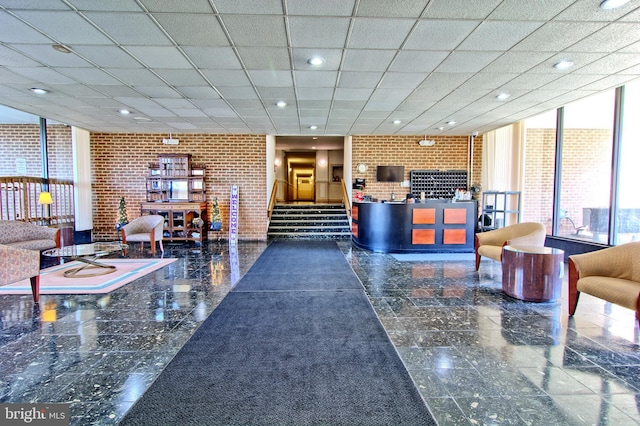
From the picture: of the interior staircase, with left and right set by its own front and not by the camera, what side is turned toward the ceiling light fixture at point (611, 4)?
front

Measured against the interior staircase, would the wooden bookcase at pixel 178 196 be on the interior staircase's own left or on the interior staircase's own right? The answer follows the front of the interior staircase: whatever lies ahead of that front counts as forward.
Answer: on the interior staircase's own right

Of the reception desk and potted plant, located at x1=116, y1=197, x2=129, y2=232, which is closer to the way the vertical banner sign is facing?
the reception desk

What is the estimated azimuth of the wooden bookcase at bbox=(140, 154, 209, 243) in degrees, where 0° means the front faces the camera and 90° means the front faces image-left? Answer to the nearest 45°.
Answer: approximately 0°

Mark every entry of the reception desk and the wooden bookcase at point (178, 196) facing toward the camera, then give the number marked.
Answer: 2

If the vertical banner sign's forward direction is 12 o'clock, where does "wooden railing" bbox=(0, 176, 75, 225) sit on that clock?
The wooden railing is roughly at 3 o'clock from the vertical banner sign.

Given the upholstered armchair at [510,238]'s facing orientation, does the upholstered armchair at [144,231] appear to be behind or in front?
in front

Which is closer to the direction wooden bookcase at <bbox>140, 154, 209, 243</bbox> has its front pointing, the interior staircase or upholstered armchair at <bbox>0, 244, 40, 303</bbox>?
the upholstered armchair

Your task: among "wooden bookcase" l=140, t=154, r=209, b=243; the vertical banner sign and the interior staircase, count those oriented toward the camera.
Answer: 3

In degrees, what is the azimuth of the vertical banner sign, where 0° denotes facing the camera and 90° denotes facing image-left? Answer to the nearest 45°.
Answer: approximately 0°

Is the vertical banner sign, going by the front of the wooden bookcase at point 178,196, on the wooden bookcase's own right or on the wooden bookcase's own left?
on the wooden bookcase's own left

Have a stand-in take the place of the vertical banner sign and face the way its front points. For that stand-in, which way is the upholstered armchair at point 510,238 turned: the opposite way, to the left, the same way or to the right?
to the right

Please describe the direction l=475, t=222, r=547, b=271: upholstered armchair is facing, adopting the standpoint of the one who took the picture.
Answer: facing the viewer and to the left of the viewer

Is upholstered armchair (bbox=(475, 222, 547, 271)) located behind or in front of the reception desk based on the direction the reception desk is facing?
in front

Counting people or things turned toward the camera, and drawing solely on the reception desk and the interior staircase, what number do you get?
2
